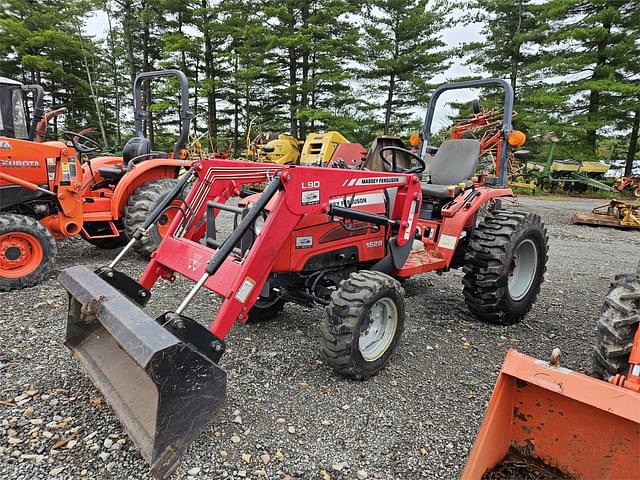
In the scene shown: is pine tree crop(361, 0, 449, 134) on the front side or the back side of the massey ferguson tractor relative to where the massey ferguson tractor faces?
on the back side

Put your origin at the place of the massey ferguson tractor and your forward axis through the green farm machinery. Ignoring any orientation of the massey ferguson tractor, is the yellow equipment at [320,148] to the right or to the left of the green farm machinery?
left

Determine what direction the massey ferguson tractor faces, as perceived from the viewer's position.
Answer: facing the viewer and to the left of the viewer

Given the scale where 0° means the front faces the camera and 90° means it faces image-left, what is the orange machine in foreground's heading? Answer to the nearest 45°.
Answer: approximately 45°

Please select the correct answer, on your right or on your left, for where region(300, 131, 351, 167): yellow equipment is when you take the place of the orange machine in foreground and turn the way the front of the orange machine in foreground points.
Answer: on your right

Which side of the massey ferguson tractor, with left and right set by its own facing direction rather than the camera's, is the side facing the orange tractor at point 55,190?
right

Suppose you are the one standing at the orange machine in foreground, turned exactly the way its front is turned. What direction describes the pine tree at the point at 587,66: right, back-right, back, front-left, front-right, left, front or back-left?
back-right

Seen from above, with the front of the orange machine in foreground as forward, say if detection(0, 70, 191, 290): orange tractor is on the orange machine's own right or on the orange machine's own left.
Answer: on the orange machine's own right

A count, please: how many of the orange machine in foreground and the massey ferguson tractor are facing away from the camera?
0

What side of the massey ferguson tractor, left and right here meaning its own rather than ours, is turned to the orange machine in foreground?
left
